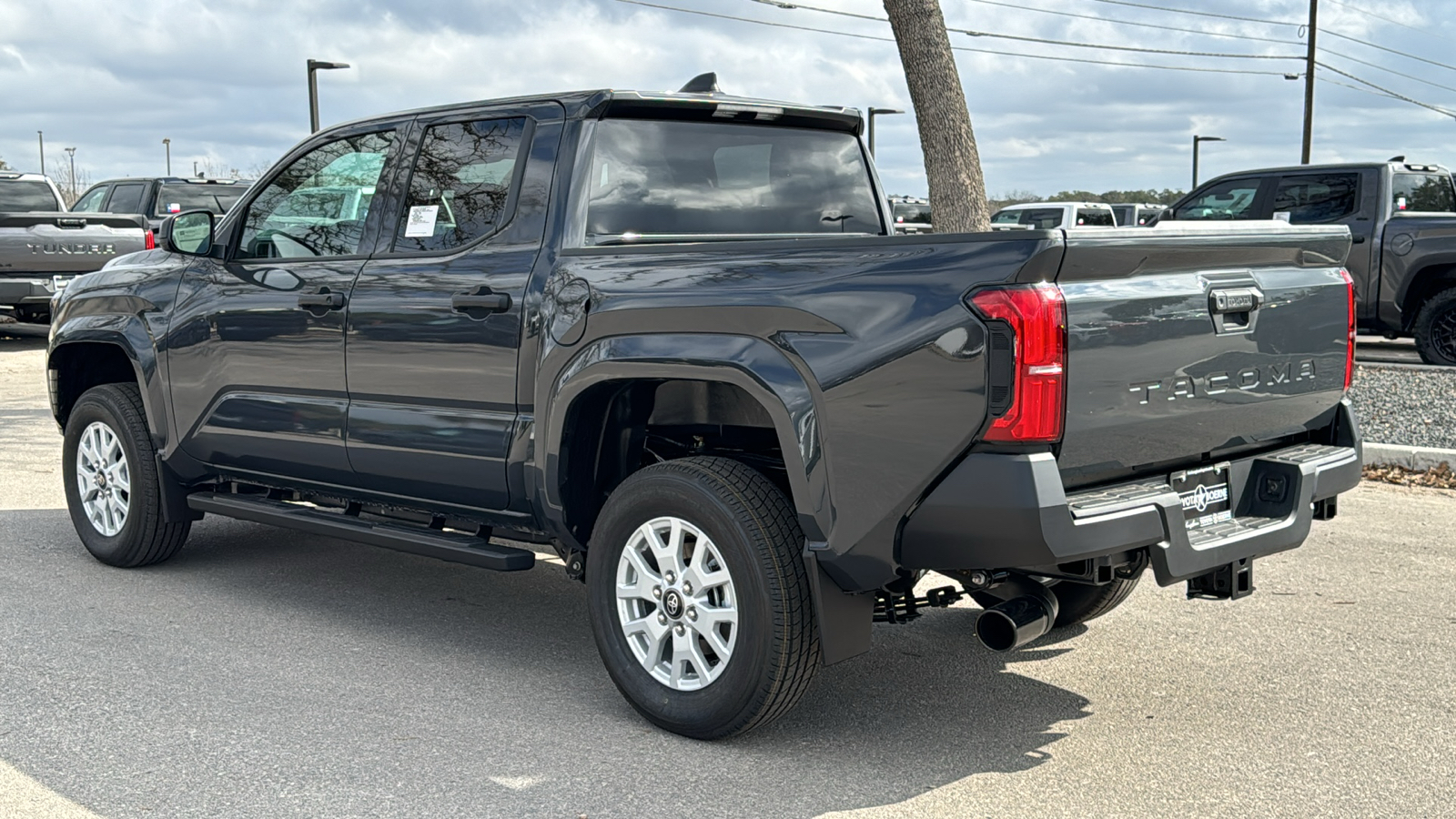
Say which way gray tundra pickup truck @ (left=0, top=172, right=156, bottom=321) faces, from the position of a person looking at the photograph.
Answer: facing away from the viewer and to the left of the viewer

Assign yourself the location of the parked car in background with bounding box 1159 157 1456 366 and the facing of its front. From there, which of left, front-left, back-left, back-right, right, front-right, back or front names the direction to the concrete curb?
back-left

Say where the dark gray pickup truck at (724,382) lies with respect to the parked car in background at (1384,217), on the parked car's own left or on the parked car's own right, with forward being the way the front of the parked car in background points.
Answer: on the parked car's own left

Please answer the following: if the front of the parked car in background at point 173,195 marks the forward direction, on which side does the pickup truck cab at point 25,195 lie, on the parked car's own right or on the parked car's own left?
on the parked car's own left

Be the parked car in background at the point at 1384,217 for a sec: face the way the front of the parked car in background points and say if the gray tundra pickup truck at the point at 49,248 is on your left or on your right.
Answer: on your left

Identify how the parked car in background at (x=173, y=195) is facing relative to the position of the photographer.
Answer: facing away from the viewer and to the left of the viewer

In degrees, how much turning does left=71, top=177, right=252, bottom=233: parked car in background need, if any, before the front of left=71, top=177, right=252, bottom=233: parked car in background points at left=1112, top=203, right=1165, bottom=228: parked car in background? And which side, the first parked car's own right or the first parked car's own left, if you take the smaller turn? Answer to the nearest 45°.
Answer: approximately 135° to the first parked car's own right

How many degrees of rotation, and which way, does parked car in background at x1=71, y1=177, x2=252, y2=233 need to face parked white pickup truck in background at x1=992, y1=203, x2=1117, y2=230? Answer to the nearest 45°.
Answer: approximately 135° to its right

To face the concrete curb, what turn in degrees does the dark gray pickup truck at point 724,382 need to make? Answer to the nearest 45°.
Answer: approximately 90° to its right

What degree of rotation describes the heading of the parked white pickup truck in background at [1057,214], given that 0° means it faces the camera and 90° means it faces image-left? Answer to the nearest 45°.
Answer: approximately 135°

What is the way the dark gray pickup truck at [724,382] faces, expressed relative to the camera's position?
facing away from the viewer and to the left of the viewer

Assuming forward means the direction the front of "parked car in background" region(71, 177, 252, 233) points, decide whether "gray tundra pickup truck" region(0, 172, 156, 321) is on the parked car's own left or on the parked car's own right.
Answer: on the parked car's own left

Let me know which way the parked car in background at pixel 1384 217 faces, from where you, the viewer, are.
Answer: facing away from the viewer and to the left of the viewer
